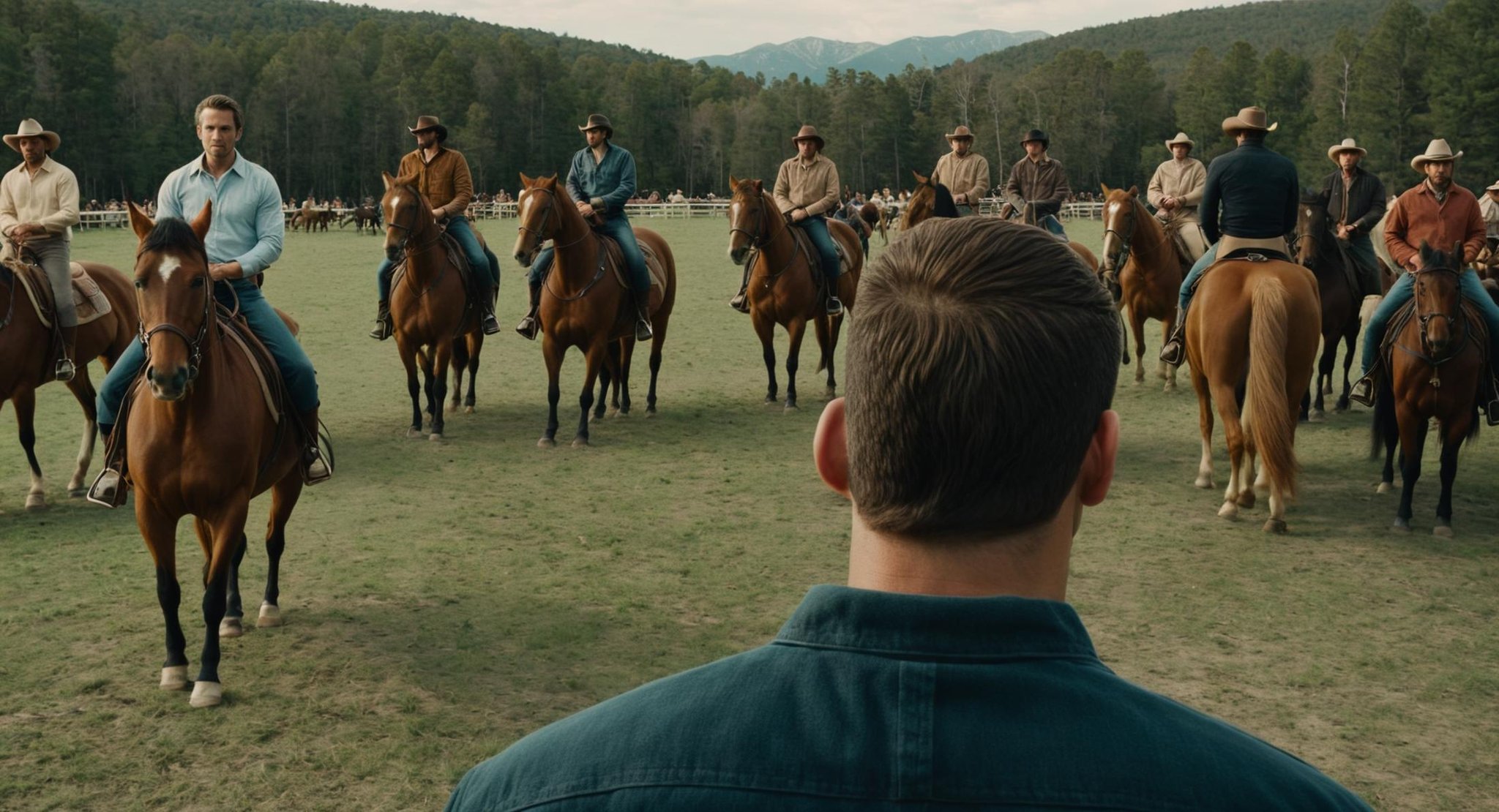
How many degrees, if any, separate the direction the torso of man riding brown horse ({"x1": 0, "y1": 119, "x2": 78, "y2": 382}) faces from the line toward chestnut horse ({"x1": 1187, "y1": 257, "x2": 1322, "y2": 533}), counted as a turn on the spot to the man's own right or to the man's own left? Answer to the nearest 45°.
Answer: approximately 90° to the man's own left

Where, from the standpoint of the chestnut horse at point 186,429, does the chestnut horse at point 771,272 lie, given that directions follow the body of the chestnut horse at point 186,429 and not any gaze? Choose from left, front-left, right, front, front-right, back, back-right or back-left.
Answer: back-left

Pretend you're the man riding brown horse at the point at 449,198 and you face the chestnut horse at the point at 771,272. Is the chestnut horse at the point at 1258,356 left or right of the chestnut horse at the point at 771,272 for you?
right

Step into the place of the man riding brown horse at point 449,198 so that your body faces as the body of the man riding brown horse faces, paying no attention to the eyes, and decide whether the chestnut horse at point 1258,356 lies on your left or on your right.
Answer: on your left

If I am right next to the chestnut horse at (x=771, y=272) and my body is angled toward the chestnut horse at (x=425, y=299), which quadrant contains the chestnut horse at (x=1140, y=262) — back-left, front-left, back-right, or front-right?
back-left

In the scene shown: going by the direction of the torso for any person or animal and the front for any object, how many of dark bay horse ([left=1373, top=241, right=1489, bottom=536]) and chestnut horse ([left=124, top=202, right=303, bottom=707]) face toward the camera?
2

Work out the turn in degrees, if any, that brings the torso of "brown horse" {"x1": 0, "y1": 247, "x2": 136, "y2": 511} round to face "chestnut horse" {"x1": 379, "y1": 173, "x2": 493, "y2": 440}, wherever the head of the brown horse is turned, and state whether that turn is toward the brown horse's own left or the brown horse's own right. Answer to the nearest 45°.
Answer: approximately 180°
